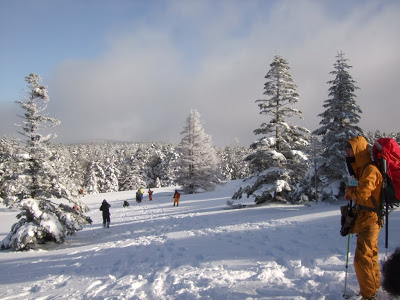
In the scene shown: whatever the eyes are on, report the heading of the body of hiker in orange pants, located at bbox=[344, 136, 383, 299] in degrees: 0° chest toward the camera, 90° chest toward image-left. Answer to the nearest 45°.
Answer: approximately 90°

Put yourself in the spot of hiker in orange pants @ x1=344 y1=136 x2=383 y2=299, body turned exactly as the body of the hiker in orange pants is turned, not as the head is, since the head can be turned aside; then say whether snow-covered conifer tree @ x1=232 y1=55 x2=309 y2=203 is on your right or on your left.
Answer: on your right

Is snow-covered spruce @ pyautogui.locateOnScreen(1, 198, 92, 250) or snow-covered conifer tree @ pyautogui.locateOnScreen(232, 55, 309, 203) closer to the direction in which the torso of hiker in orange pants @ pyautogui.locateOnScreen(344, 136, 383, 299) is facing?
the snow-covered spruce

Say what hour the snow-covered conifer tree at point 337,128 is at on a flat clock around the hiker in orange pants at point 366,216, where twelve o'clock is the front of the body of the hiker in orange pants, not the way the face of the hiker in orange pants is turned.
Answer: The snow-covered conifer tree is roughly at 3 o'clock from the hiker in orange pants.

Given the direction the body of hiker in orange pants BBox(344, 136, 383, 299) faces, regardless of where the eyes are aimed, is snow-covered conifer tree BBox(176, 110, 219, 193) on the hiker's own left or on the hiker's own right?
on the hiker's own right
